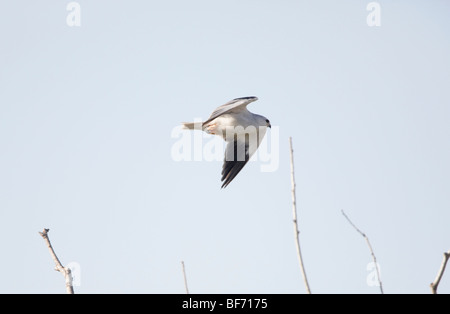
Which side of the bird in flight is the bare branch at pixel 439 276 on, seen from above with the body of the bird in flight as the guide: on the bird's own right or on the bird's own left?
on the bird's own right

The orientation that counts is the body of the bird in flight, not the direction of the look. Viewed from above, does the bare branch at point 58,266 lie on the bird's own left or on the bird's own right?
on the bird's own right

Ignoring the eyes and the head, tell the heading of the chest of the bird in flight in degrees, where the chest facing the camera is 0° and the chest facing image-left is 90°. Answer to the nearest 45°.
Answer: approximately 270°
